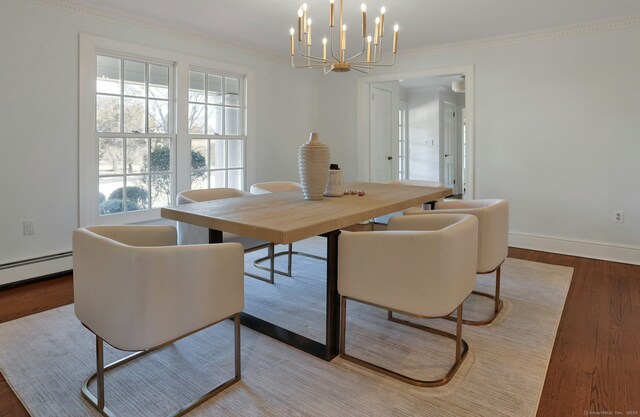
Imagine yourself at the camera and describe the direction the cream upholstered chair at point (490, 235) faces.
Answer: facing away from the viewer and to the left of the viewer

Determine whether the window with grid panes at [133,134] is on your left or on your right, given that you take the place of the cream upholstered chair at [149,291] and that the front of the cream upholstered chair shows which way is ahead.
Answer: on your left

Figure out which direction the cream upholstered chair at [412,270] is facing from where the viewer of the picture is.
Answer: facing away from the viewer and to the left of the viewer

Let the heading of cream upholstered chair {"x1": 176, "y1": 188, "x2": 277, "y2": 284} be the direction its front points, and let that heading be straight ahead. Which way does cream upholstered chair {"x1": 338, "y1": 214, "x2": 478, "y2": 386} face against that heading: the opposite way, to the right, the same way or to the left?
the opposite way

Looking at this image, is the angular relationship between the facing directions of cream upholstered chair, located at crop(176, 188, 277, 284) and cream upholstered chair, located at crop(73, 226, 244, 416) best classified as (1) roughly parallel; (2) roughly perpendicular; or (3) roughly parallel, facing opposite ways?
roughly perpendicular

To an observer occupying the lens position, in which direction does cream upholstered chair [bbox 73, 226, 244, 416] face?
facing away from the viewer and to the right of the viewer

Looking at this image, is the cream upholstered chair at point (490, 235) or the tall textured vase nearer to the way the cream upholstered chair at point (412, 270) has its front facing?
the tall textured vase

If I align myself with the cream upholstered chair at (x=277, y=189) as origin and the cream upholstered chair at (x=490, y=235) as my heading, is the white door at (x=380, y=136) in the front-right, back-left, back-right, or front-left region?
back-left
